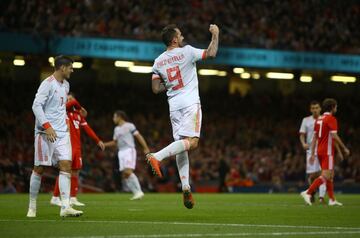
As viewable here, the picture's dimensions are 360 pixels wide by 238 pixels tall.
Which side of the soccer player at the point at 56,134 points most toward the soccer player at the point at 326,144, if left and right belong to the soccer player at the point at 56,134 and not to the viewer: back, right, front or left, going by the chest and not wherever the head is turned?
left

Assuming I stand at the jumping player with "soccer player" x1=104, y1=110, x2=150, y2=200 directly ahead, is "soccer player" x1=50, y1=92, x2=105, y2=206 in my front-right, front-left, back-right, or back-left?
front-left

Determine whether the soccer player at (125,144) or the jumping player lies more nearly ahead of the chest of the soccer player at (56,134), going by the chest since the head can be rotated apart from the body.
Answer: the jumping player

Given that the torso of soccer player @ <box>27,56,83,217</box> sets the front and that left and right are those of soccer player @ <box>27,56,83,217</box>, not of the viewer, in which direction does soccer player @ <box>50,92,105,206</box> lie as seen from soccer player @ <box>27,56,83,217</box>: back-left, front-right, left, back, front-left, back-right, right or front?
back-left

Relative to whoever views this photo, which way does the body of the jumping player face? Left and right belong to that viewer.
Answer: facing away from the viewer and to the right of the viewer

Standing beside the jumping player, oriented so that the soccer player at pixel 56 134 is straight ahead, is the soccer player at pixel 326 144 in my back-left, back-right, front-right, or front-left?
back-right

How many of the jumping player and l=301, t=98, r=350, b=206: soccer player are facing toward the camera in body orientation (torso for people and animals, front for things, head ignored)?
0

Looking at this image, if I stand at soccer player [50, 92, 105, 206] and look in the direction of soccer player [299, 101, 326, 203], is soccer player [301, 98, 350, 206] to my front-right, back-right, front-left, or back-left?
front-right

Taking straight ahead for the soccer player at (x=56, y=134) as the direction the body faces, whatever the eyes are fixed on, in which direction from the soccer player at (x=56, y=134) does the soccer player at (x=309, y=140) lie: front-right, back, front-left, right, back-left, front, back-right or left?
left

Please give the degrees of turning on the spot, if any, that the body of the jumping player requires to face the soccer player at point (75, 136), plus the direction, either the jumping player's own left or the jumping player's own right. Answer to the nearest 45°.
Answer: approximately 90° to the jumping player's own left
